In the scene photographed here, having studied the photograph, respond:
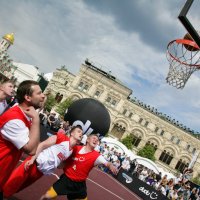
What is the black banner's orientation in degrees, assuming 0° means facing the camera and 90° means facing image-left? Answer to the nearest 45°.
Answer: approximately 0°

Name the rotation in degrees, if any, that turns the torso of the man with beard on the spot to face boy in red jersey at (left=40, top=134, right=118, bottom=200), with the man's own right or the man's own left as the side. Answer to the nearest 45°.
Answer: approximately 45° to the man's own left

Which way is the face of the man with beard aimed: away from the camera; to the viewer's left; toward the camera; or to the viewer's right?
to the viewer's right

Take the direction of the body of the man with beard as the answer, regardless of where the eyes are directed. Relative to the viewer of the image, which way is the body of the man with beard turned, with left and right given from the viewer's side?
facing to the right of the viewer

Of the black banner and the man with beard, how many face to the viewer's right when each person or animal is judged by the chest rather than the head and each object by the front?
1

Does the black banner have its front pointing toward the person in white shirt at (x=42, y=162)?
yes
